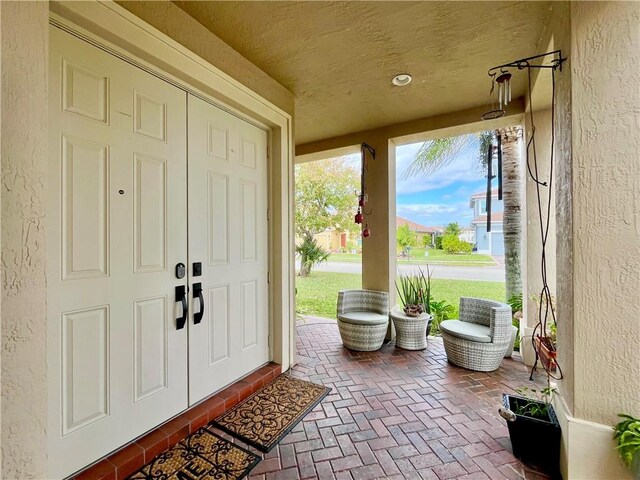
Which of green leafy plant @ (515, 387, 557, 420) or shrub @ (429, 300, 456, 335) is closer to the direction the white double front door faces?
the green leafy plant

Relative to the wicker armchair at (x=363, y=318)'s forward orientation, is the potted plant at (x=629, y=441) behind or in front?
in front

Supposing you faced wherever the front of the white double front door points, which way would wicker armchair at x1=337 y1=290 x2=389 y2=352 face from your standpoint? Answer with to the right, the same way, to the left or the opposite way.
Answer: to the right

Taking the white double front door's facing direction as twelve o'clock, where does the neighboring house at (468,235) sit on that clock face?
The neighboring house is roughly at 10 o'clock from the white double front door.

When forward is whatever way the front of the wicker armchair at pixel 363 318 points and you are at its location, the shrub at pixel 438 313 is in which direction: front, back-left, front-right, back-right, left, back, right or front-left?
back-left

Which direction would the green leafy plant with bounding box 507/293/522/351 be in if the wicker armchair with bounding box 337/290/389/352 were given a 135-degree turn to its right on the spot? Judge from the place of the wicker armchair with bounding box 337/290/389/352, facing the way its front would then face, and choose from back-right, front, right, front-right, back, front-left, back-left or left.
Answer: back-right

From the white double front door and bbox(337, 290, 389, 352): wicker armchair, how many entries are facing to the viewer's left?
0

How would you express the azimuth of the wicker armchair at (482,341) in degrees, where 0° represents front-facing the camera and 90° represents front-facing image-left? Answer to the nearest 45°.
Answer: approximately 45°

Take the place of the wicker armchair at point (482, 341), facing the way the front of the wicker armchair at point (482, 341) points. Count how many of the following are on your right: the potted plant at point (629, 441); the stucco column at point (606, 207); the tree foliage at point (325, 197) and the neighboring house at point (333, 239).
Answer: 2

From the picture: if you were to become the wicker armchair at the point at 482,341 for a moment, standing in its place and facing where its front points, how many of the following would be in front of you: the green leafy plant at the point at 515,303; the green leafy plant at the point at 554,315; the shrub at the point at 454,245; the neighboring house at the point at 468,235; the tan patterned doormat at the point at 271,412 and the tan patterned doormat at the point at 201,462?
2

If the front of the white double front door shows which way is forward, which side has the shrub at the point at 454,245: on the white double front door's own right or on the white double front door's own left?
on the white double front door's own left

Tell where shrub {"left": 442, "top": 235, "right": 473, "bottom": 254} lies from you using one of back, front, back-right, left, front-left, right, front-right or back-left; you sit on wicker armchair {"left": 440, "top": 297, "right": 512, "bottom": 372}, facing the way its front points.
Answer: back-right
